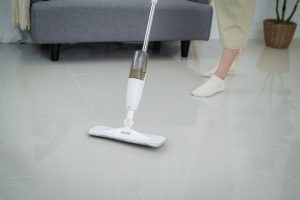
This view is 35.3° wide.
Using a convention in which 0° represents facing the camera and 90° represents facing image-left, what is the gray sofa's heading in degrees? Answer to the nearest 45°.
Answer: approximately 0°

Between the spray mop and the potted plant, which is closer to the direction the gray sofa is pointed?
the spray mop

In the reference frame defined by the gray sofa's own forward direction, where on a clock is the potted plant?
The potted plant is roughly at 8 o'clock from the gray sofa.

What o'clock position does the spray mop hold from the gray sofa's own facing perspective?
The spray mop is roughly at 12 o'clock from the gray sofa.
